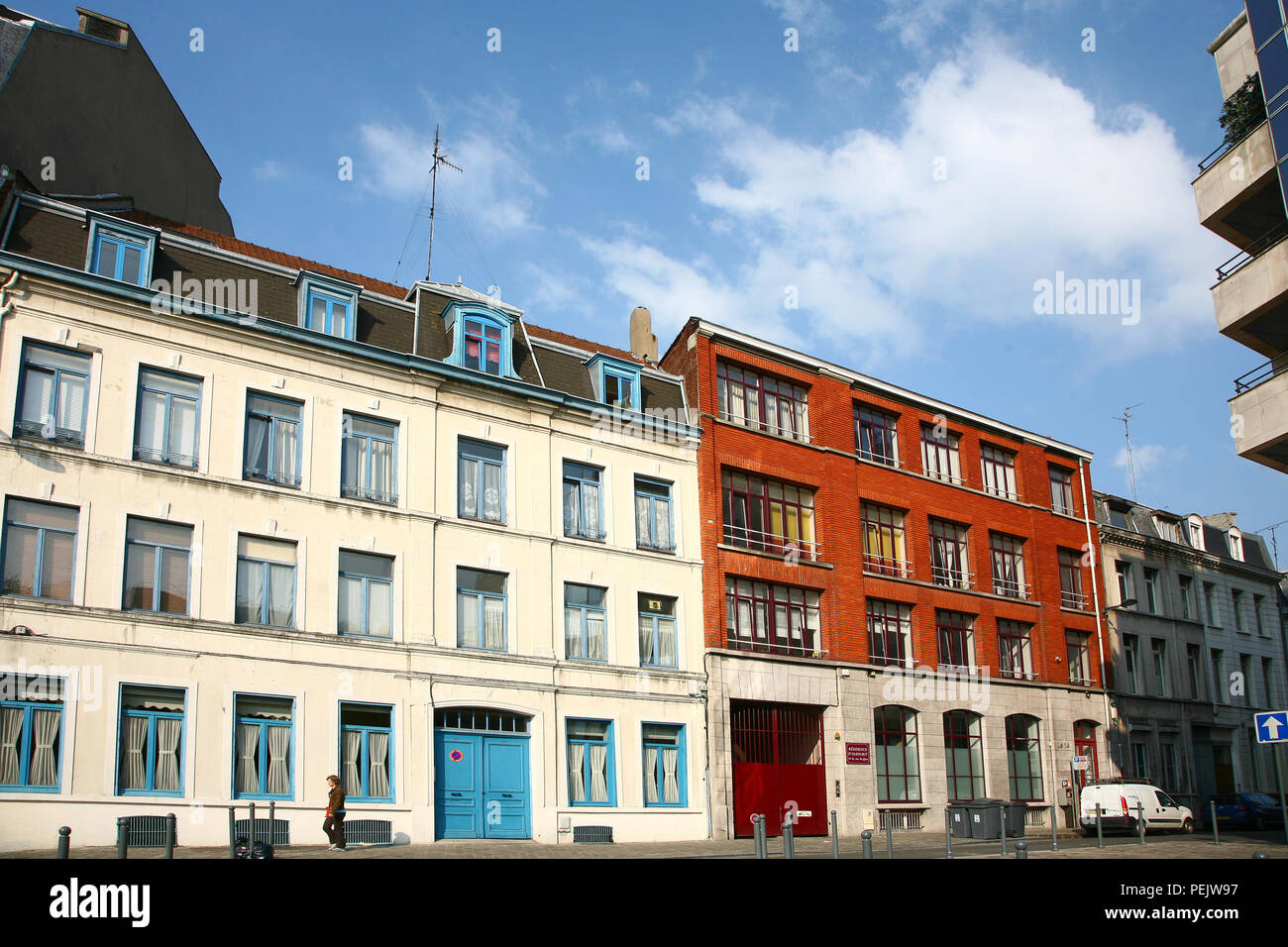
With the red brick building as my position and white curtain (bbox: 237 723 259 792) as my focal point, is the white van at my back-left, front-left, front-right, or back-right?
back-left

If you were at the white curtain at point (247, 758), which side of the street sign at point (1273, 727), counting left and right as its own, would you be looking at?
right

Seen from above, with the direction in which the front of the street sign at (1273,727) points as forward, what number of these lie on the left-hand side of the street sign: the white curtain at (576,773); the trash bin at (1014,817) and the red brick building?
0

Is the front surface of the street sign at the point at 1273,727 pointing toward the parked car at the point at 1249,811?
no

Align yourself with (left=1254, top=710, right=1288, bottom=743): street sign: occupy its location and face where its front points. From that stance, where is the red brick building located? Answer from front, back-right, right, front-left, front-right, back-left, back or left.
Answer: back-right

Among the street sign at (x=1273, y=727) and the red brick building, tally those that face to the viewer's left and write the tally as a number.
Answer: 0

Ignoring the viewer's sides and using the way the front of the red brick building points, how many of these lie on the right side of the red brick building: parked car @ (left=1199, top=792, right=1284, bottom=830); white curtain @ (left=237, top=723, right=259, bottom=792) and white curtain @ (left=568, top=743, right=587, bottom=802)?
2

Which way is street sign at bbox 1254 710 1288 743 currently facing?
toward the camera

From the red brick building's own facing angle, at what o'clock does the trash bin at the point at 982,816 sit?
The trash bin is roughly at 11 o'clock from the red brick building.

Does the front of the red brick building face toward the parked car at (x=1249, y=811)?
no
